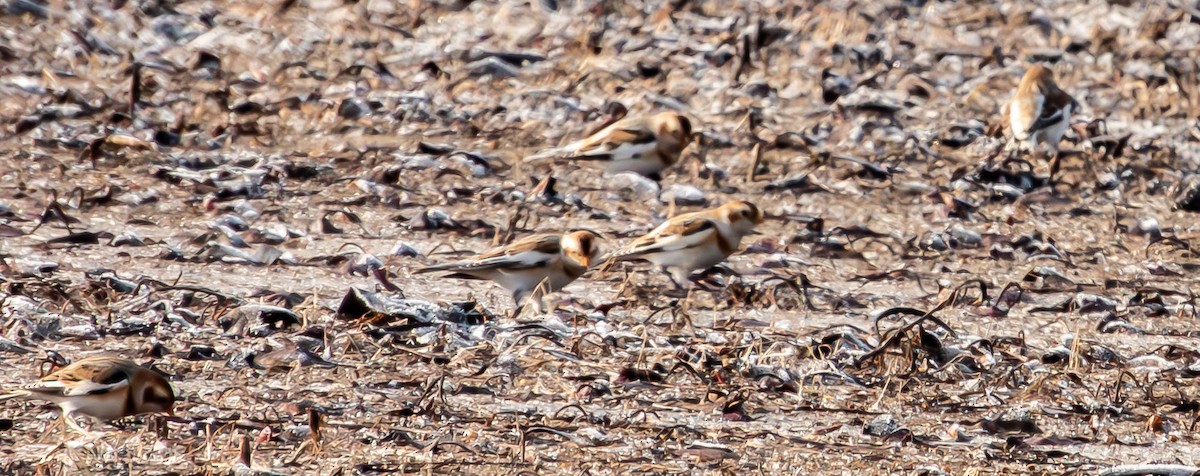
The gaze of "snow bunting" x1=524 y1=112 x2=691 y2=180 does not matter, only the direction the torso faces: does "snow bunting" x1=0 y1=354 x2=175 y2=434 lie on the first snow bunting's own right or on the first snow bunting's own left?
on the first snow bunting's own right

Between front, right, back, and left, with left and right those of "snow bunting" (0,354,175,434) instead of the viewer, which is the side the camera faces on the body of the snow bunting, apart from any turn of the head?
right

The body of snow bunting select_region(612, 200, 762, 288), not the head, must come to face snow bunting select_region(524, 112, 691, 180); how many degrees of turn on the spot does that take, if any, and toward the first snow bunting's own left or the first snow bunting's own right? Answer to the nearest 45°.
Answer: approximately 90° to the first snow bunting's own left

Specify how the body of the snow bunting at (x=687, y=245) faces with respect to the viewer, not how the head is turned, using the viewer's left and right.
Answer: facing to the right of the viewer

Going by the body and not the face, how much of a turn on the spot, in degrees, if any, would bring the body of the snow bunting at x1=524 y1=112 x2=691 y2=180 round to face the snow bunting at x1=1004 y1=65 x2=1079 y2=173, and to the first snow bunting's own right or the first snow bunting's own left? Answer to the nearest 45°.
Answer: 0° — it already faces it

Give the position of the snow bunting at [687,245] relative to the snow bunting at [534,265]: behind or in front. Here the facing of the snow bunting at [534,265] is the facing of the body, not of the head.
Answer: in front

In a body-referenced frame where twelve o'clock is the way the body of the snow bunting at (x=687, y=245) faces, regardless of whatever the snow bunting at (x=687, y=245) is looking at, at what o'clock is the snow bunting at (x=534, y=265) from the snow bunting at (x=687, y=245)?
the snow bunting at (x=534, y=265) is roughly at 5 o'clock from the snow bunting at (x=687, y=245).

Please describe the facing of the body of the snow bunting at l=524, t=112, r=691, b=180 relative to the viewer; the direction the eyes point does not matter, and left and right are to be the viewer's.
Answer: facing to the right of the viewer

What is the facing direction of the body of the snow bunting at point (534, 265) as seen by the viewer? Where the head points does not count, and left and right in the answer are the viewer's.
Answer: facing to the right of the viewer
